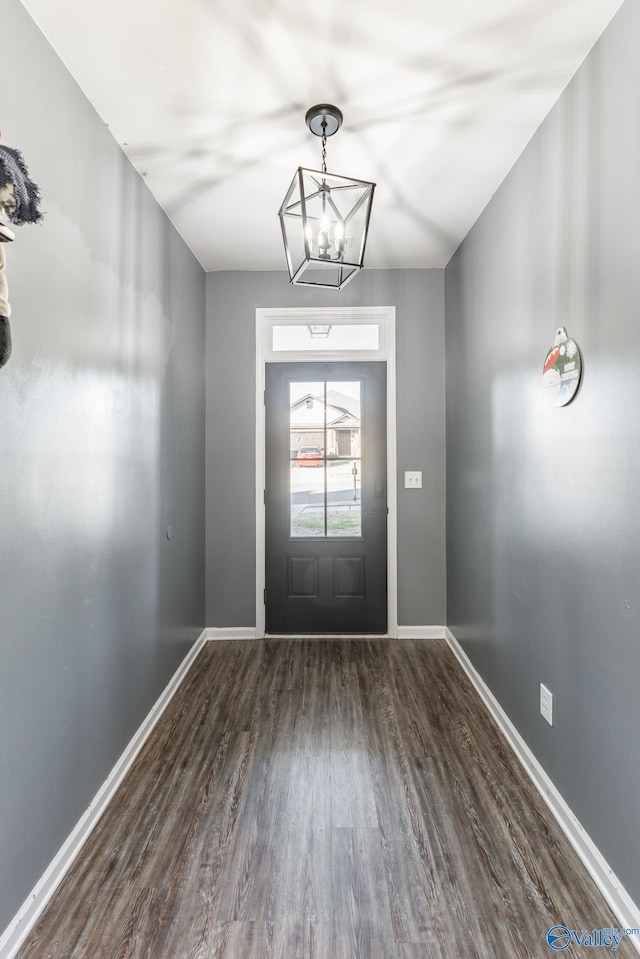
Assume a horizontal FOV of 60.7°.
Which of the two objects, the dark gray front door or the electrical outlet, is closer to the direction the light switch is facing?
the electrical outlet

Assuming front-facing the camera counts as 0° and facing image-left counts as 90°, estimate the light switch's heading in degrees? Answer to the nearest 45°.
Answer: approximately 0°

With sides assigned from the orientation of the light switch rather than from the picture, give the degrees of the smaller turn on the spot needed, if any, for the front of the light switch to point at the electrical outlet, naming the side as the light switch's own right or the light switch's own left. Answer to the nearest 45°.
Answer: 0° — it already faces it

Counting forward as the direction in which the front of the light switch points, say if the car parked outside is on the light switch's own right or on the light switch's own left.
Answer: on the light switch's own right

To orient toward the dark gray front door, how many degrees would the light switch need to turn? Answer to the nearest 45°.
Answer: approximately 90° to its right

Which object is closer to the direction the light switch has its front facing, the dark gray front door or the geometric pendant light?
the geometric pendant light

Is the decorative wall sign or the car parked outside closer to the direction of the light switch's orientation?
the decorative wall sign

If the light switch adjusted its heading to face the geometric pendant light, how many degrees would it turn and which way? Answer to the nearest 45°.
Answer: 0° — it already faces it
